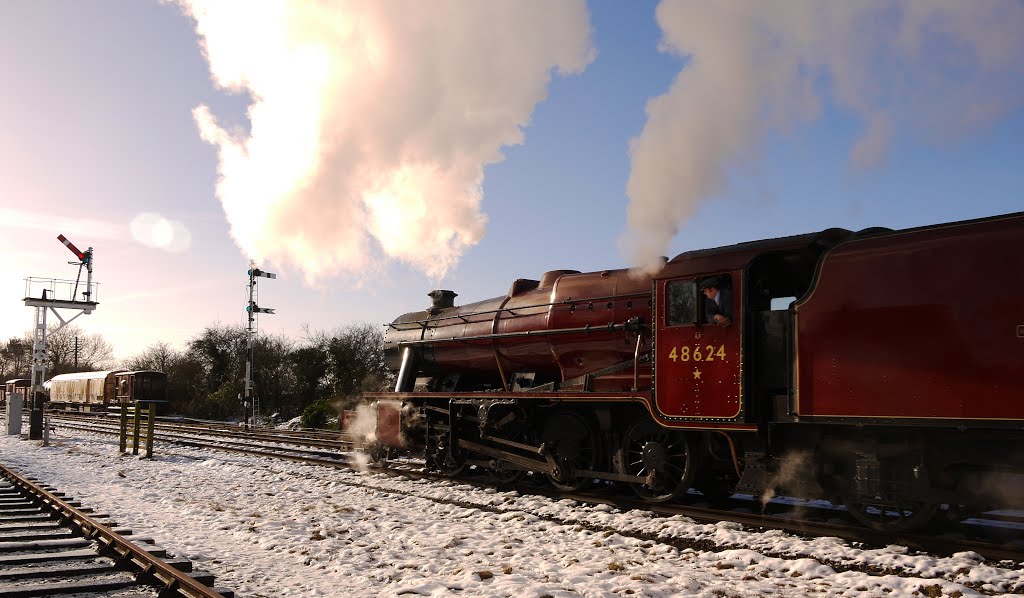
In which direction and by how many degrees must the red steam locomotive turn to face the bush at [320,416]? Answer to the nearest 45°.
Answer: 0° — it already faces it

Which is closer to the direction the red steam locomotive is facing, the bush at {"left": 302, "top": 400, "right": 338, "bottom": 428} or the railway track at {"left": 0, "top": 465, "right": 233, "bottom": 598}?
the bush

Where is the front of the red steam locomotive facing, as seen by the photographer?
facing away from the viewer and to the left of the viewer

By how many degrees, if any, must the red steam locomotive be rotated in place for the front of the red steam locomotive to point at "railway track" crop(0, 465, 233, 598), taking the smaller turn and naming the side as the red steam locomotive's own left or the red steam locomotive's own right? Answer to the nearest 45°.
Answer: approximately 90° to the red steam locomotive's own left
